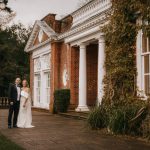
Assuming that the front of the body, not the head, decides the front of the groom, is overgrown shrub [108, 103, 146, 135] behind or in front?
in front

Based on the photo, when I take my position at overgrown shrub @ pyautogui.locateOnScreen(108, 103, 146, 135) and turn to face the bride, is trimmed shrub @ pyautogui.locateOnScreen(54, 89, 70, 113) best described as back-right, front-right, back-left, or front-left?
front-right

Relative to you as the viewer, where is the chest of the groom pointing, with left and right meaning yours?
facing the viewer and to the right of the viewer

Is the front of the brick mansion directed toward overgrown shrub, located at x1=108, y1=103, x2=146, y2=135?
no

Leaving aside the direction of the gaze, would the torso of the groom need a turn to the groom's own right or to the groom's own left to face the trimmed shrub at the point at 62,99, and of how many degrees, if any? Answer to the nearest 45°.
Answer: approximately 135° to the groom's own left
